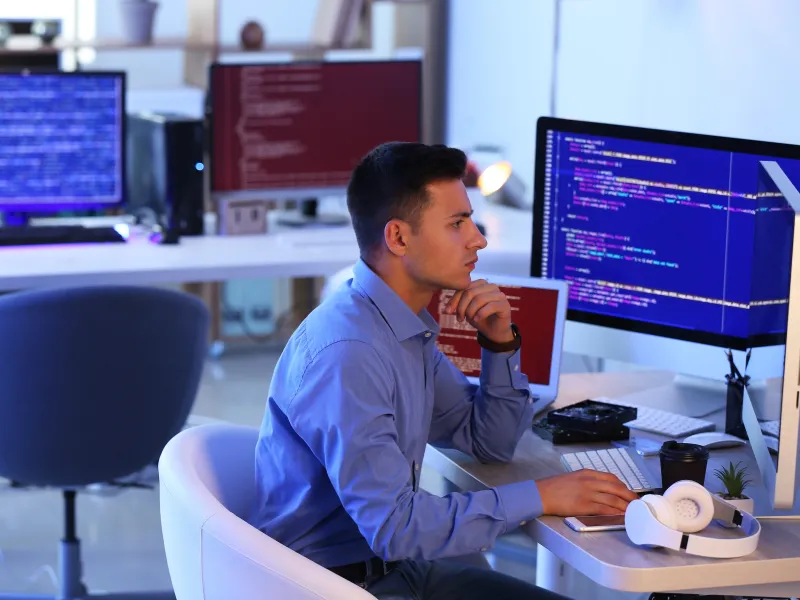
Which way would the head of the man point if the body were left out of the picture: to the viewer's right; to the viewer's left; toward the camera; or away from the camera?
to the viewer's right

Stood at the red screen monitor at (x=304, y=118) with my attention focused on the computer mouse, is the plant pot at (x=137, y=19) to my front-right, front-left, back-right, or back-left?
back-right

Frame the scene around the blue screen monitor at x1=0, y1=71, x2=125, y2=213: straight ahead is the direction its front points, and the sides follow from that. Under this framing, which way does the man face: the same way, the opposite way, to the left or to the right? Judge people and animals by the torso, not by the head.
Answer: to the left

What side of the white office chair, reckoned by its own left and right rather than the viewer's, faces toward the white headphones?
front

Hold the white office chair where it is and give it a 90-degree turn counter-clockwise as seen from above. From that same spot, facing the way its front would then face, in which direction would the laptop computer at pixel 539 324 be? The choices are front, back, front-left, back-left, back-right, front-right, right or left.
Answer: front-right

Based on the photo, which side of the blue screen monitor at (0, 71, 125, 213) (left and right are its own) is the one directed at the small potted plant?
front

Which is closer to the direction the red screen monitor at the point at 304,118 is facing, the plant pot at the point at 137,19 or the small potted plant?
the small potted plant

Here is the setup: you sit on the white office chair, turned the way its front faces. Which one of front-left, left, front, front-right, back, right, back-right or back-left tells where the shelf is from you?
left

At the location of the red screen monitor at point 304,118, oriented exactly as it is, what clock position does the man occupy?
The man is roughly at 12 o'clock from the red screen monitor.

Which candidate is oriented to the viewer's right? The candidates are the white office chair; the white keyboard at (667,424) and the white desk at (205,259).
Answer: the white office chair

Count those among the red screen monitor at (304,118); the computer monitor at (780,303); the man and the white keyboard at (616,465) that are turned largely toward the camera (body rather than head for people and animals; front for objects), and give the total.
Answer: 1

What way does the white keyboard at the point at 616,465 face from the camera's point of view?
to the viewer's left

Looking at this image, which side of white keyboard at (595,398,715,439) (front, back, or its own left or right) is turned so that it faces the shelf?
right

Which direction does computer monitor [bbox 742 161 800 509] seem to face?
to the viewer's left

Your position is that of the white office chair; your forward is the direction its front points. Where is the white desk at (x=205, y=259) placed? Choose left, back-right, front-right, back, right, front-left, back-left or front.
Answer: left

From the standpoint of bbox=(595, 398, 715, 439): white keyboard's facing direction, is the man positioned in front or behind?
in front

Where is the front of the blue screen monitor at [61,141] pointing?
toward the camera

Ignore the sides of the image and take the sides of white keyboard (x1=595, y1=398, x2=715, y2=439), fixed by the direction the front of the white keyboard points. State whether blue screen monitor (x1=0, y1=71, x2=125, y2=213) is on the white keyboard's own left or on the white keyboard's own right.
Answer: on the white keyboard's own right

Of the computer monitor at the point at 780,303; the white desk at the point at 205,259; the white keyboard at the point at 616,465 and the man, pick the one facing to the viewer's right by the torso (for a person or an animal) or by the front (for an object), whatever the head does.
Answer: the man

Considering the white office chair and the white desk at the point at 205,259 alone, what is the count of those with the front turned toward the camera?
1
